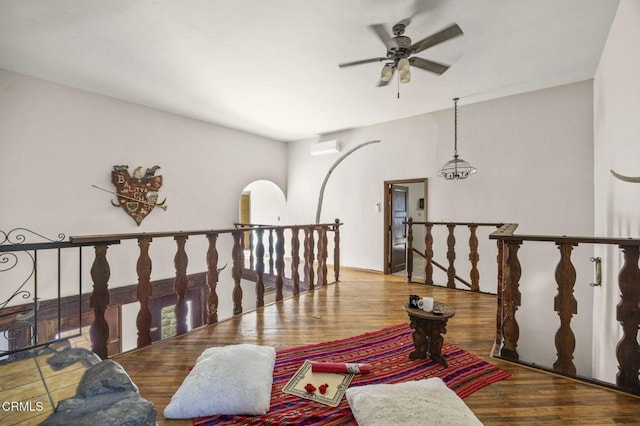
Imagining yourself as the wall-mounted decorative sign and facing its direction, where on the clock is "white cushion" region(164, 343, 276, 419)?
The white cushion is roughly at 12 o'clock from the wall-mounted decorative sign.

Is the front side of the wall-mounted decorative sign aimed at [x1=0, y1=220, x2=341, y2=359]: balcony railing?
yes

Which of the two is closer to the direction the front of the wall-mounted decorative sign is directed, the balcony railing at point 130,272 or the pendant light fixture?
the balcony railing

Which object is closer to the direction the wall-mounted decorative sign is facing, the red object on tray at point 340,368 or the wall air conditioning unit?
the red object on tray

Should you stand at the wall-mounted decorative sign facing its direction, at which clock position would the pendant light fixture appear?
The pendant light fixture is roughly at 10 o'clock from the wall-mounted decorative sign.

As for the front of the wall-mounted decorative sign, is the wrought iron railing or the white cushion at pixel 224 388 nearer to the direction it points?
the white cushion

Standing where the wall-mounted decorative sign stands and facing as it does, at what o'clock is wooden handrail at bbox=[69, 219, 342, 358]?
The wooden handrail is roughly at 12 o'clock from the wall-mounted decorative sign.

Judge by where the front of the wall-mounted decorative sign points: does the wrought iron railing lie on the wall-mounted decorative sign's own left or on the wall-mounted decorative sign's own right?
on the wall-mounted decorative sign's own right

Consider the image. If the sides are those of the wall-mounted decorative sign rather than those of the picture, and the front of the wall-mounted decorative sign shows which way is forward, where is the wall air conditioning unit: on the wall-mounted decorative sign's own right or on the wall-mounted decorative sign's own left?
on the wall-mounted decorative sign's own left

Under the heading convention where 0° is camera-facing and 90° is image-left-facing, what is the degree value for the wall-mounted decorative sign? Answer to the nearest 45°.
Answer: approximately 0°
